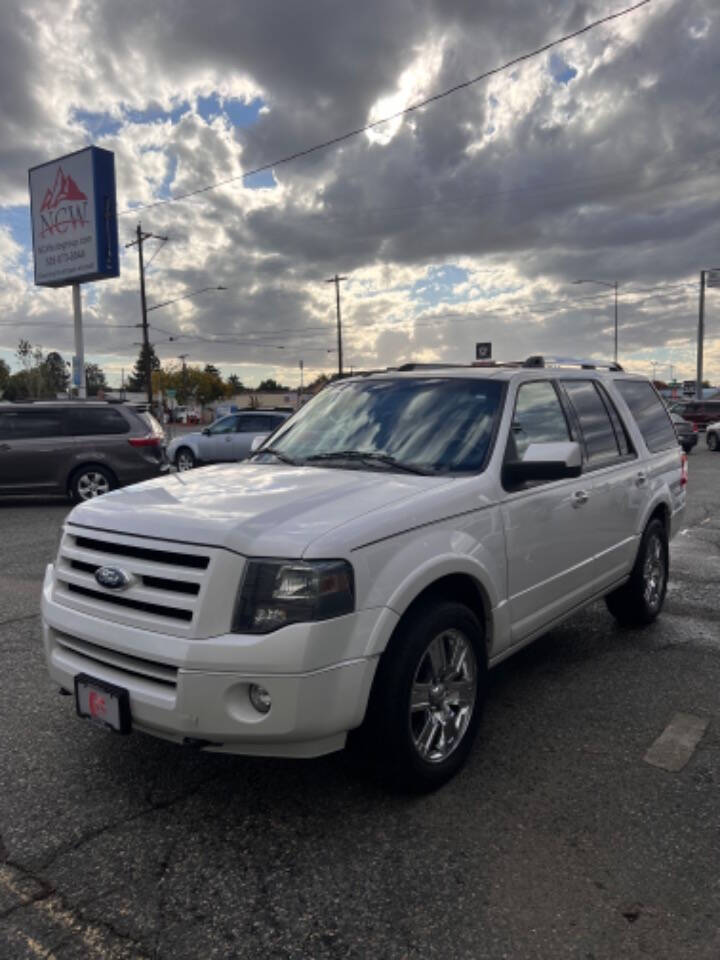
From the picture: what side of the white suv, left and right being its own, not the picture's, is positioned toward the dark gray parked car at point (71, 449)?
right

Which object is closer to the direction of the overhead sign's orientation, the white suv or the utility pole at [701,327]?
the white suv

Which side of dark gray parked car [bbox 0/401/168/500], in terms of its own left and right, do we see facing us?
left

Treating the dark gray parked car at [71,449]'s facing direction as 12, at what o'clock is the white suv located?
The white suv is roughly at 9 o'clock from the dark gray parked car.

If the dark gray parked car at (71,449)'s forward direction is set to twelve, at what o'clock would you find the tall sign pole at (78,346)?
The tall sign pole is roughly at 3 o'clock from the dark gray parked car.
